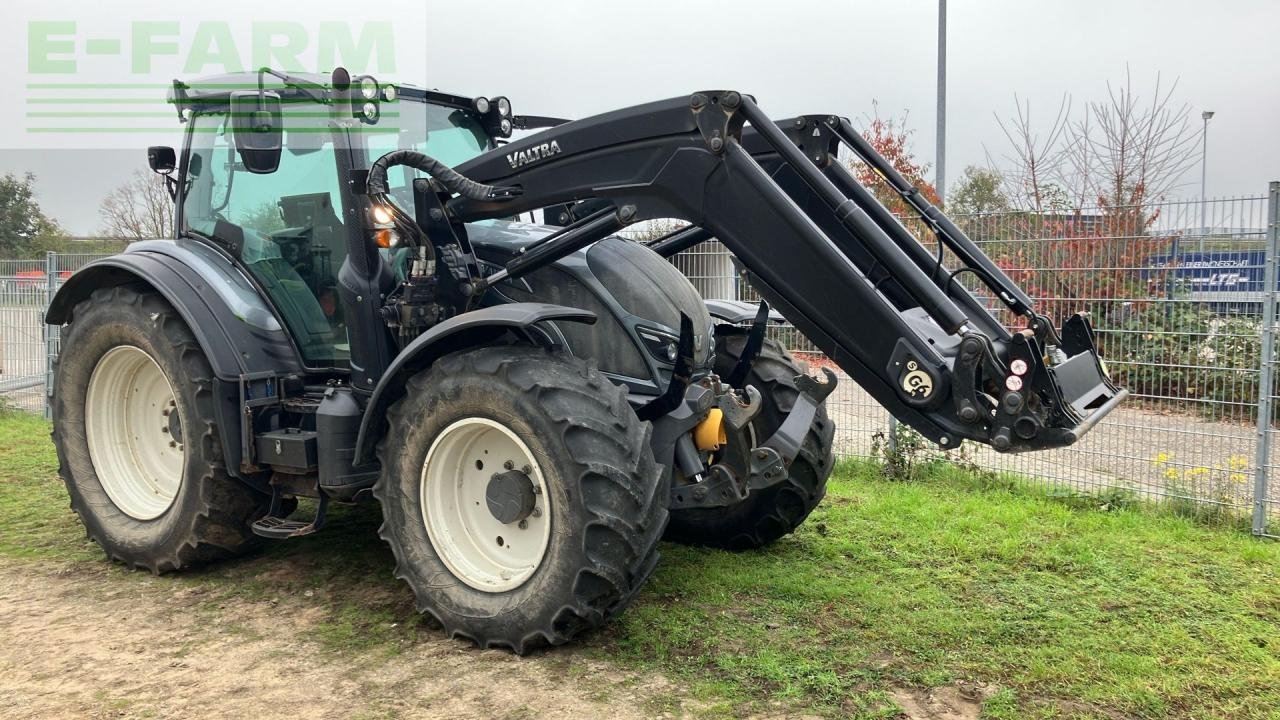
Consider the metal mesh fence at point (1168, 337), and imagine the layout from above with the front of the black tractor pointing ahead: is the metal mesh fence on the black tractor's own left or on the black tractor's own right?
on the black tractor's own left

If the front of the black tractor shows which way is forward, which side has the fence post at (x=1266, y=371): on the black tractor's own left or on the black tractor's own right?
on the black tractor's own left

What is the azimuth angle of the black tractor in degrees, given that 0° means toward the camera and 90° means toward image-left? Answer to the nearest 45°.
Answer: approximately 315°

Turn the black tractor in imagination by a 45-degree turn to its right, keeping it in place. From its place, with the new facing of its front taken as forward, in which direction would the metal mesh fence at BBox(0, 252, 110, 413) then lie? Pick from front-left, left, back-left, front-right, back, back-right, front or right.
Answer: back-right

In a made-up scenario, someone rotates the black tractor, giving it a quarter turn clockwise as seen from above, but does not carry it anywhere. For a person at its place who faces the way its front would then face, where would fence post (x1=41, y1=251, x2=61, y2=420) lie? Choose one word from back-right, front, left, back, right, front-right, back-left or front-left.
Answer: right

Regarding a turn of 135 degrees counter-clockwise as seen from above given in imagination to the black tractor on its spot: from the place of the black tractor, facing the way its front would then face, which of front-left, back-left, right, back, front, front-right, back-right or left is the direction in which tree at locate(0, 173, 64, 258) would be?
front-left

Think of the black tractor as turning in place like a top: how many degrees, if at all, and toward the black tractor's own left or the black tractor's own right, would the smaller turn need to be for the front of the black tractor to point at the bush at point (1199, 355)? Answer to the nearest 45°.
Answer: approximately 45° to the black tractor's own left
